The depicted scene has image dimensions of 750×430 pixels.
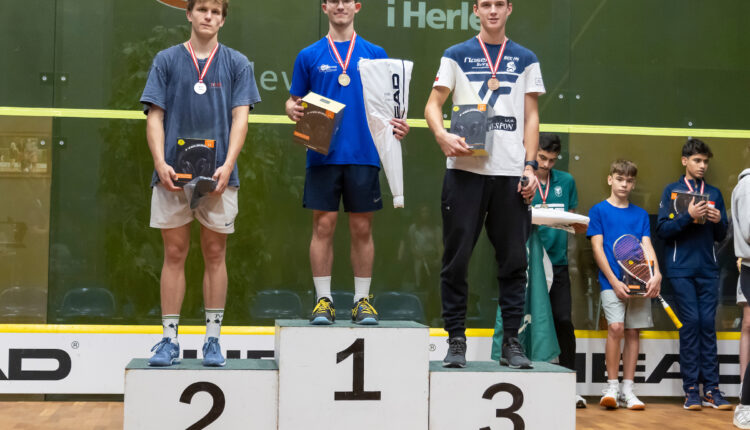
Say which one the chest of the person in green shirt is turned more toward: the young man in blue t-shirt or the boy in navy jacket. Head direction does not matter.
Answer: the young man in blue t-shirt

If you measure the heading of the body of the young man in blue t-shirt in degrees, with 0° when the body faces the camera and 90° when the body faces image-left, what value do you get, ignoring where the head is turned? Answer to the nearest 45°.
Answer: approximately 0°

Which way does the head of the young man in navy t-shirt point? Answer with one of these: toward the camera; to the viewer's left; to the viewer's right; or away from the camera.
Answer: toward the camera

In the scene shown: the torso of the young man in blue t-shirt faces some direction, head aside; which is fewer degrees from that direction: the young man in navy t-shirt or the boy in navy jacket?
the young man in navy t-shirt

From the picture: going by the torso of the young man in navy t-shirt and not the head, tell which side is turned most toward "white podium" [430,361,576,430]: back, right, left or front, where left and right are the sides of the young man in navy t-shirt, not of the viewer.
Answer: left

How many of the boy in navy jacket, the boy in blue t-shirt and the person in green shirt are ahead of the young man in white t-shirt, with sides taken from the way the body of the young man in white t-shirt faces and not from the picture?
0

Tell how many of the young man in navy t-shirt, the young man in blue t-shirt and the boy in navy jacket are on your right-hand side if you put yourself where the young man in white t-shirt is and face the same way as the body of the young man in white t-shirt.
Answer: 2

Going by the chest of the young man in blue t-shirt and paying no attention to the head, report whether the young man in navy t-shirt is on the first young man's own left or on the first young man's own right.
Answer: on the first young man's own right

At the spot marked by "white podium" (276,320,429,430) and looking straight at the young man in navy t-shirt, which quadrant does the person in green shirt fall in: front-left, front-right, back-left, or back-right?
back-right

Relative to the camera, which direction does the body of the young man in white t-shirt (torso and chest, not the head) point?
toward the camera

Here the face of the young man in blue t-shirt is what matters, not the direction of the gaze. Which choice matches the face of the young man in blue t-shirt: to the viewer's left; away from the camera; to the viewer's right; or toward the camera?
toward the camera

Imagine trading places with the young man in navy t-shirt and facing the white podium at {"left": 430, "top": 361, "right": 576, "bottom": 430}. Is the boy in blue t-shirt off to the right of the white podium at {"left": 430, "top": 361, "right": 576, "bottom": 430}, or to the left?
left

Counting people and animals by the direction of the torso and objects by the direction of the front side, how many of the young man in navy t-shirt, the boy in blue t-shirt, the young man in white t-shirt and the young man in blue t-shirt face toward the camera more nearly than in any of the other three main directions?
4

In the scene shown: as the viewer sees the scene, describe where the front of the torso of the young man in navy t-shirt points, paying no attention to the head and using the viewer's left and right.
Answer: facing the viewer

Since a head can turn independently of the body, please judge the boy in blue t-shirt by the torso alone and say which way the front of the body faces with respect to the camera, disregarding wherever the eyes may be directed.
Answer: toward the camera

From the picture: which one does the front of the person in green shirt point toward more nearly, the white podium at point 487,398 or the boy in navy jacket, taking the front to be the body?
the white podium

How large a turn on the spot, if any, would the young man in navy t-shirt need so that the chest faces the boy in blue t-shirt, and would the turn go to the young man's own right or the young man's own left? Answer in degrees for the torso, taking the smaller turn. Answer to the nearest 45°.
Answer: approximately 135° to the young man's own left

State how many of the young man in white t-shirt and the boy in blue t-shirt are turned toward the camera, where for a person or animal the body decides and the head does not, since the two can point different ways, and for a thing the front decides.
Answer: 2
